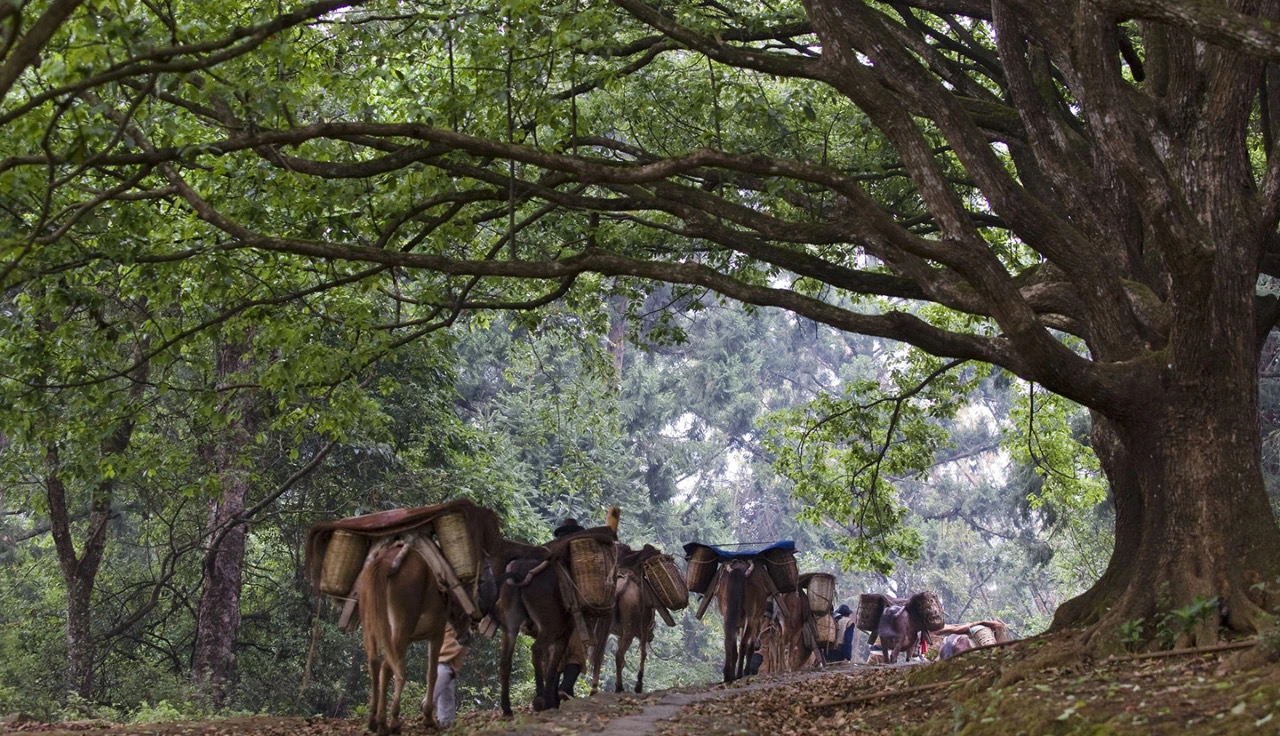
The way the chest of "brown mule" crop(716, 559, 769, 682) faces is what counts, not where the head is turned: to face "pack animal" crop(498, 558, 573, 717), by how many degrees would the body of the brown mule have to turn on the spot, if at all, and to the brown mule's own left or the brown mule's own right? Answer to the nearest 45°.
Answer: approximately 180°

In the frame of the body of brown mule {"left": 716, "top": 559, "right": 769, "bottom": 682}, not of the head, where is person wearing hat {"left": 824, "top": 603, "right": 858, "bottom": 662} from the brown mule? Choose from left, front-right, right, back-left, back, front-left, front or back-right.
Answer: front

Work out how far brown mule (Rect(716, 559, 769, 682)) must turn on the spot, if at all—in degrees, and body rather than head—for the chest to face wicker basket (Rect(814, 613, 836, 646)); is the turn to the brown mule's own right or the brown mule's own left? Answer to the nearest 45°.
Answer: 0° — it already faces it

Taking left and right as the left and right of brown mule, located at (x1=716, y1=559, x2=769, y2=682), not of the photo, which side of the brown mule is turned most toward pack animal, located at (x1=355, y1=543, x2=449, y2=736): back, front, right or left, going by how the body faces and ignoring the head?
back

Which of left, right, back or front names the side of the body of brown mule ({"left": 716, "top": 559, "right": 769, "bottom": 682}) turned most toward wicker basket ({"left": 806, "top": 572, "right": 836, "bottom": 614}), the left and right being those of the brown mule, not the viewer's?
front

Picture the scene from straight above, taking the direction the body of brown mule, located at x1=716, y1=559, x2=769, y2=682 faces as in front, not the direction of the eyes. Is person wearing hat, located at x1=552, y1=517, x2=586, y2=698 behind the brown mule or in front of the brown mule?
behind

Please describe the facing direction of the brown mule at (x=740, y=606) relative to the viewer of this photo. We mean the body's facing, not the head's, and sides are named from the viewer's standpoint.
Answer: facing away from the viewer

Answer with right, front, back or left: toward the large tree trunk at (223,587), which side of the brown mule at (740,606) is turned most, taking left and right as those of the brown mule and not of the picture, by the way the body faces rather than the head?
left

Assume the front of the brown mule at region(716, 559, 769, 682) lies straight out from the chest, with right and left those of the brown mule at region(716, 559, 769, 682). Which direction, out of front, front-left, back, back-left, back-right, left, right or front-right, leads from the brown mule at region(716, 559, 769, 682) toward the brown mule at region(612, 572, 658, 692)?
back-left

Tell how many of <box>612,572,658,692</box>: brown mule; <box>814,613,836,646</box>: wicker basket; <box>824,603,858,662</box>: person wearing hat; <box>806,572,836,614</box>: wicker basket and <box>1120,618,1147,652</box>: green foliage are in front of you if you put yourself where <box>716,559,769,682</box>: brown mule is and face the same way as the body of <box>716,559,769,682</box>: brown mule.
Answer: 3

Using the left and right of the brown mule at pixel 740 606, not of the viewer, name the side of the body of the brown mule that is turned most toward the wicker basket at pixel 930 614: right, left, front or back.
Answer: front

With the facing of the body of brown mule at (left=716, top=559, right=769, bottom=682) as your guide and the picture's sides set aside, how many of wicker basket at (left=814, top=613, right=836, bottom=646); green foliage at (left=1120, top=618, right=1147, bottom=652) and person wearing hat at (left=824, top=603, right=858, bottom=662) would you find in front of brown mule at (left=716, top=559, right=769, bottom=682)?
2
